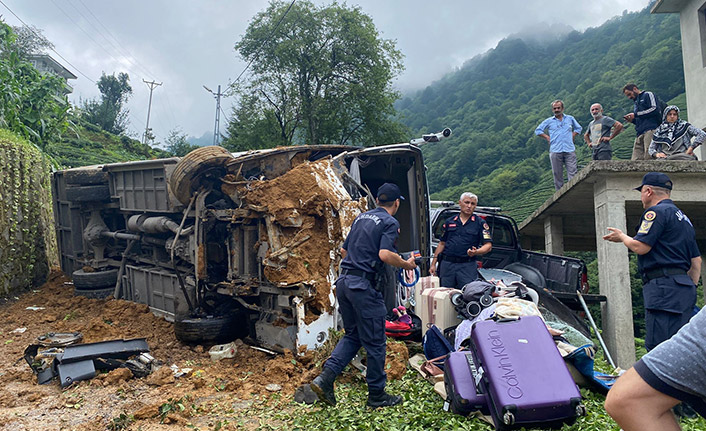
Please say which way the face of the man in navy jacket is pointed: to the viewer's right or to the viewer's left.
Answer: to the viewer's left

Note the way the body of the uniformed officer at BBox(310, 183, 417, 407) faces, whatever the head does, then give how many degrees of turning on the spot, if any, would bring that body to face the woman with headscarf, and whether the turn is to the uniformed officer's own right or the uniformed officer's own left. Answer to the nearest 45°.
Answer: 0° — they already face them

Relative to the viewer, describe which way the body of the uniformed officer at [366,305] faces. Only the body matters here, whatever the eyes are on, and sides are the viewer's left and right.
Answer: facing away from the viewer and to the right of the viewer

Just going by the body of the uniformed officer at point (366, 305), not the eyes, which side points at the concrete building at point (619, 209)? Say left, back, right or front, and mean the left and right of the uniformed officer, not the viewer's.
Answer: front

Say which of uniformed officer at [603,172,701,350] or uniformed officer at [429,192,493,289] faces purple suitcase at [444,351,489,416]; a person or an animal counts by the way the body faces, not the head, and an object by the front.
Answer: uniformed officer at [429,192,493,289]

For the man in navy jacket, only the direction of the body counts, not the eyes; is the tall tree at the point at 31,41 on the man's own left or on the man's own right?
on the man's own right

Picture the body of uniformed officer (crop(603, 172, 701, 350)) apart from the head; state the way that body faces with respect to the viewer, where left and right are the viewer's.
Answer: facing away from the viewer and to the left of the viewer

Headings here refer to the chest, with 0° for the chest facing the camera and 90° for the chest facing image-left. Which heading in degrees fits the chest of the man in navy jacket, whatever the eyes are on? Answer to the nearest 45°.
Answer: approximately 45°

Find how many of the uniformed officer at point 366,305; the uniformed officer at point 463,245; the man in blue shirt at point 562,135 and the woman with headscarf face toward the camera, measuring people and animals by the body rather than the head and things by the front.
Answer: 3
